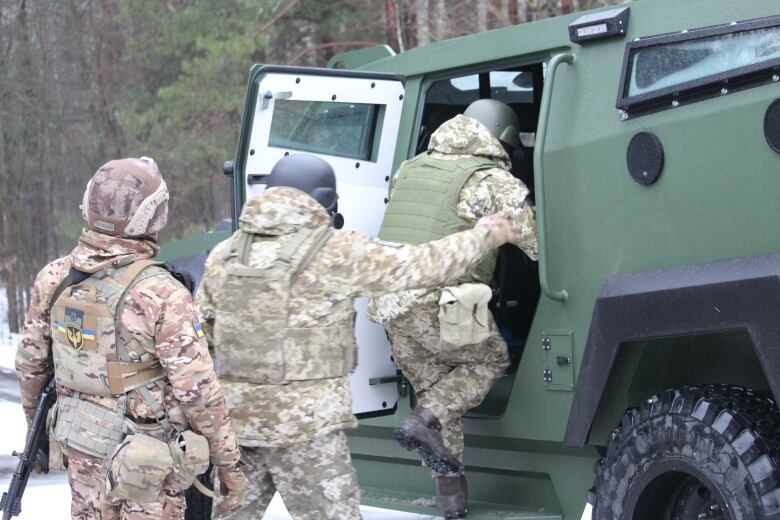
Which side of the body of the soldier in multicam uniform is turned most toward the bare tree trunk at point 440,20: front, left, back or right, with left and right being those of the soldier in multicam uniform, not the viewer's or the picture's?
front

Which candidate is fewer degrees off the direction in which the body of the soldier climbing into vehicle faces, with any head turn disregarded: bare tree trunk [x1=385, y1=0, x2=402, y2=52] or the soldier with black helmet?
the bare tree trunk

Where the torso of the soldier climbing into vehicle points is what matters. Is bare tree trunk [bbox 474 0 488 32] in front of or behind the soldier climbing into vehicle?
in front

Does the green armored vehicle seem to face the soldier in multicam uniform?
no

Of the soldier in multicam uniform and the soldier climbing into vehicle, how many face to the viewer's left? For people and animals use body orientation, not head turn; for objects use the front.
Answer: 0

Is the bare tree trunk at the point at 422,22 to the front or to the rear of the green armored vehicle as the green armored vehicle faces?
to the front

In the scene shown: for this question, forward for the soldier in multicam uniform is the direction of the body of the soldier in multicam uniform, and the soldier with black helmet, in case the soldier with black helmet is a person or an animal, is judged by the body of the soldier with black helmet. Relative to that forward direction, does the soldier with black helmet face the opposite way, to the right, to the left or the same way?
the same way

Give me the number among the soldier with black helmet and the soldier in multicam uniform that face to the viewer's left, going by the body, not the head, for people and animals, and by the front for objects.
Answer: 0

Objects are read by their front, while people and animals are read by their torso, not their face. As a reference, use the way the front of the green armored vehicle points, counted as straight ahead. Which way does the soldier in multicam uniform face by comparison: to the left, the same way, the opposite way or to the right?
to the right

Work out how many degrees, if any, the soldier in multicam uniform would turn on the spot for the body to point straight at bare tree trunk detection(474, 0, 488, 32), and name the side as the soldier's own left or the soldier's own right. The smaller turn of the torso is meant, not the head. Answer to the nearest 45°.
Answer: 0° — they already face it

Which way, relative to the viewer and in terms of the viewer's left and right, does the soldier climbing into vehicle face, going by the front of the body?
facing away from the viewer and to the right of the viewer

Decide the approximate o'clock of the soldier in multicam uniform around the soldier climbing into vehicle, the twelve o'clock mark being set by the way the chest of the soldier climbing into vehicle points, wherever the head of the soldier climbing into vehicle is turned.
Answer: The soldier in multicam uniform is roughly at 6 o'clock from the soldier climbing into vehicle.

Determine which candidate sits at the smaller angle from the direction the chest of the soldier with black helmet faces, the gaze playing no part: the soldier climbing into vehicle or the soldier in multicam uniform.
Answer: the soldier climbing into vehicle

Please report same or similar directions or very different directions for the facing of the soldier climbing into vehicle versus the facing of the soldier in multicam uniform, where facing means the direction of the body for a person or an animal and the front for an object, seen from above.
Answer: same or similar directions

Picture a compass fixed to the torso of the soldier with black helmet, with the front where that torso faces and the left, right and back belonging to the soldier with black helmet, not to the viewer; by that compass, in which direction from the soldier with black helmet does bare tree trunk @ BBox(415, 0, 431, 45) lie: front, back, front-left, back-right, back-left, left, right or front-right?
front-left

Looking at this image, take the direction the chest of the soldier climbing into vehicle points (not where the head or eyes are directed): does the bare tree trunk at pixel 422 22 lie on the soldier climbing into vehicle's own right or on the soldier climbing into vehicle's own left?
on the soldier climbing into vehicle's own left

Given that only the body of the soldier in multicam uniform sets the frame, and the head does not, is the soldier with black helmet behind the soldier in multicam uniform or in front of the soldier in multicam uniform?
in front
